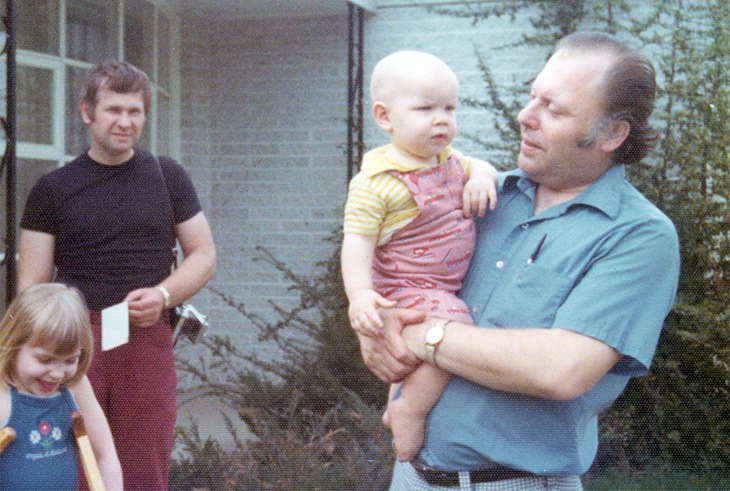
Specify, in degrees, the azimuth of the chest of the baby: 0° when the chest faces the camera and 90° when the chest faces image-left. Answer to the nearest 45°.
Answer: approximately 315°

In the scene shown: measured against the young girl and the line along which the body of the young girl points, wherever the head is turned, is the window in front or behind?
behind

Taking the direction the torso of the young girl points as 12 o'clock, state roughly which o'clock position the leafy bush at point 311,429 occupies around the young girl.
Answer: The leafy bush is roughly at 7 o'clock from the young girl.

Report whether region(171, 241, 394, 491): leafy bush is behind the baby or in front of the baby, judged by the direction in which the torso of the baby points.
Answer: behind

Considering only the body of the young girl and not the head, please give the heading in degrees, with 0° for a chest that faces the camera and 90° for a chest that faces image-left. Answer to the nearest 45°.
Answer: approximately 0°
